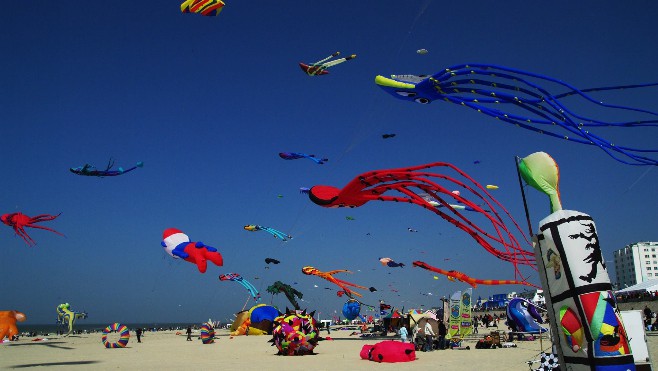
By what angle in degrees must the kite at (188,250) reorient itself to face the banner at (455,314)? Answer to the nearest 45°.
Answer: approximately 135° to its left

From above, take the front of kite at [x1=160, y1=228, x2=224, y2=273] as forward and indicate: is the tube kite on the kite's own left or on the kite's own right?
on the kite's own left

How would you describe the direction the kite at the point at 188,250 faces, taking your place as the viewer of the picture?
facing to the left of the viewer

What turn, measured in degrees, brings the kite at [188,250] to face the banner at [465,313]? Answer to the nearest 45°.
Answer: approximately 135° to its left

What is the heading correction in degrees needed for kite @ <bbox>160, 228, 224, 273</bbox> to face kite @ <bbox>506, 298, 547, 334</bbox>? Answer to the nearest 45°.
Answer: approximately 180°

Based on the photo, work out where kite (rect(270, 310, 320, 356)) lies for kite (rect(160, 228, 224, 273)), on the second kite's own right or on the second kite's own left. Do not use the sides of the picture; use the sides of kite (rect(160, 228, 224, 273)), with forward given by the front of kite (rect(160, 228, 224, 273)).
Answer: on the second kite's own left

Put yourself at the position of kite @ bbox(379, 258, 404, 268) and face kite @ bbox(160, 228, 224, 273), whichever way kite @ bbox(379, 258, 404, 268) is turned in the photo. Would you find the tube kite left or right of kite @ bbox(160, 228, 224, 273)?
left
